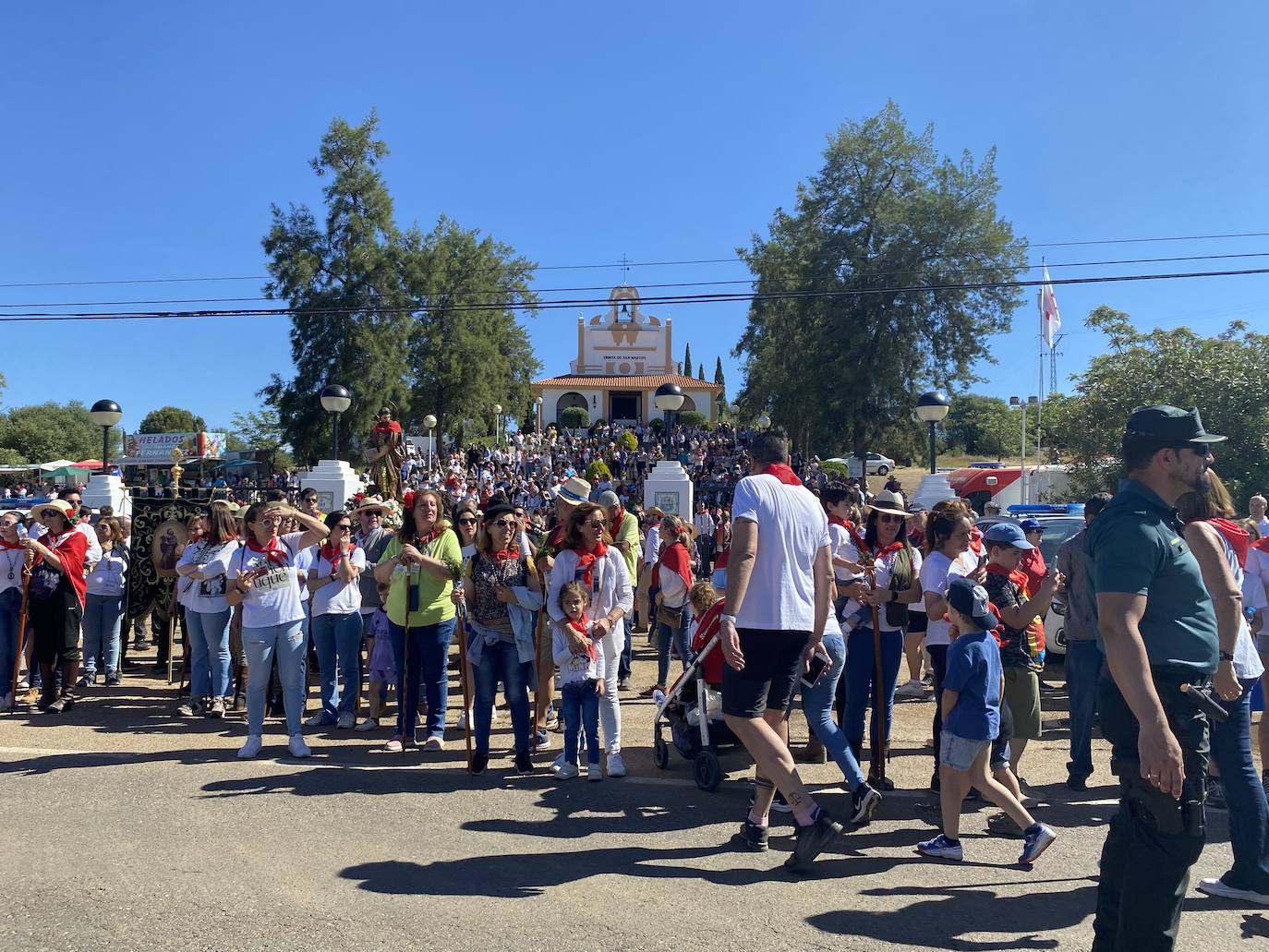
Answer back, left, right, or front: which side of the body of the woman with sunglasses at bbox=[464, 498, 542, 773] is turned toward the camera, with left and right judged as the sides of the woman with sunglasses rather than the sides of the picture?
front

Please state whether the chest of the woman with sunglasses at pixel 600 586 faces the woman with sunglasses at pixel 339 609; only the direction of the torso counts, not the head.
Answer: no

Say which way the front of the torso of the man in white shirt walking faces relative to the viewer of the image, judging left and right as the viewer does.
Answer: facing away from the viewer and to the left of the viewer

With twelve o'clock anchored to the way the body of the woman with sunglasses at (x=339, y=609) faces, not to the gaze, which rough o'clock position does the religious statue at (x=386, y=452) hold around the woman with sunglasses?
The religious statue is roughly at 6 o'clock from the woman with sunglasses.

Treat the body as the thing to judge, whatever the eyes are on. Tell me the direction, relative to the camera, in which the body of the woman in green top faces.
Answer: toward the camera

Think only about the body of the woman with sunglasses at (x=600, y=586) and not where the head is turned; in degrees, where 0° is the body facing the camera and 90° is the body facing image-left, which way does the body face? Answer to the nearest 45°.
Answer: approximately 0°

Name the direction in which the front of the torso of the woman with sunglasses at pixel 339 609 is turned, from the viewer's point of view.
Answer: toward the camera

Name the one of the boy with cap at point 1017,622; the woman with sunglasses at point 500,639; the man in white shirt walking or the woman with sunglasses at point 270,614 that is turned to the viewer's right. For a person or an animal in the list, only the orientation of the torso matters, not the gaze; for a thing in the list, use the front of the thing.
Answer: the boy with cap
